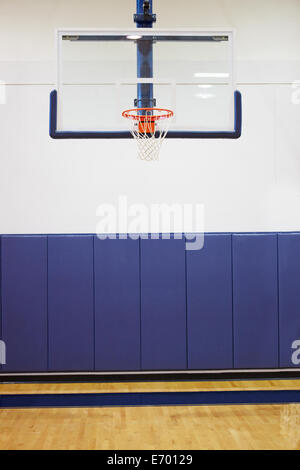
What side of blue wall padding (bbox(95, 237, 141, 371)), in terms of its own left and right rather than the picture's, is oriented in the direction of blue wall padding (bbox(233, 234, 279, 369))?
left

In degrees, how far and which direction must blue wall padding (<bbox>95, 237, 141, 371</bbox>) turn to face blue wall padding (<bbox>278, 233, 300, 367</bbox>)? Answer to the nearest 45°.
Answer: approximately 90° to its left

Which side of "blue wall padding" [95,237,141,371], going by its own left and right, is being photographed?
front

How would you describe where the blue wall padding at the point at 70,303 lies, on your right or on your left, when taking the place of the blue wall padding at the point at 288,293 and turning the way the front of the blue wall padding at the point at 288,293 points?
on your right

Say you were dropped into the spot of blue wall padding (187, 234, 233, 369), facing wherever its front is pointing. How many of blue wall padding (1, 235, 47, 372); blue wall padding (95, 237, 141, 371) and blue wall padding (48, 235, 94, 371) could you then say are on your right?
3

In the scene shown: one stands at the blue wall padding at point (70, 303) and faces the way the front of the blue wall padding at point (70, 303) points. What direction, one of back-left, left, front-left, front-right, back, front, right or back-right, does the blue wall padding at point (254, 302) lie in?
left

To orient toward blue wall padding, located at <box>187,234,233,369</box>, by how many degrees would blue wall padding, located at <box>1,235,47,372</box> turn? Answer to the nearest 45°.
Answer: approximately 90° to its left

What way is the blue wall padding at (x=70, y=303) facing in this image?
toward the camera

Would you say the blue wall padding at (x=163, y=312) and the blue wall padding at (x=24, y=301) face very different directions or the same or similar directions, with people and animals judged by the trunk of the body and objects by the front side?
same or similar directions

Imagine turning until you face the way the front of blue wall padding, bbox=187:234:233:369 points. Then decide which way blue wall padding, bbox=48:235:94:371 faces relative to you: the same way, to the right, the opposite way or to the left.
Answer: the same way

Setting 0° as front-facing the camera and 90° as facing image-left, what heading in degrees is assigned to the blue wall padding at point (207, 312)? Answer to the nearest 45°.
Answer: approximately 0°

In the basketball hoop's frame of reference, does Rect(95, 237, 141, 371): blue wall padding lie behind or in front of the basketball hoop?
behind

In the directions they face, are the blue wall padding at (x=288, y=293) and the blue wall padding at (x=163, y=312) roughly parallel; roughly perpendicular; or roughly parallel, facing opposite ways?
roughly parallel

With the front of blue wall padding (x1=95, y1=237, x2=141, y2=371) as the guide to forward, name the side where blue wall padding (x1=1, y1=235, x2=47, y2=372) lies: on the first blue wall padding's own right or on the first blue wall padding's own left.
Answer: on the first blue wall padding's own right

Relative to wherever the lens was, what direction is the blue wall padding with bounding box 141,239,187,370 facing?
facing the viewer

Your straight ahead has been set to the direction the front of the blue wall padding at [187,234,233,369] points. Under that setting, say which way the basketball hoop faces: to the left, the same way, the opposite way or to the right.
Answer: the same way
